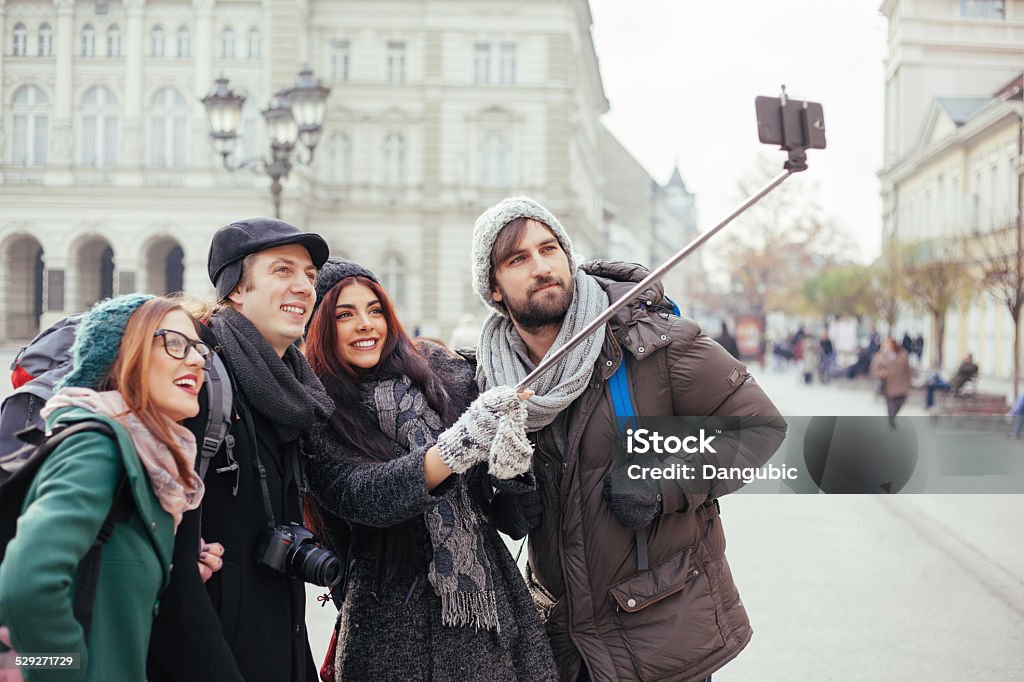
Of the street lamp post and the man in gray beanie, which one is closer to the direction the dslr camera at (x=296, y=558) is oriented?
the man in gray beanie

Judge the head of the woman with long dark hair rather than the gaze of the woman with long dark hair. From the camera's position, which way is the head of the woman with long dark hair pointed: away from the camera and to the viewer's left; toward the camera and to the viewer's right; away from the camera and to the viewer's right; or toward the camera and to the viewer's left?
toward the camera and to the viewer's right

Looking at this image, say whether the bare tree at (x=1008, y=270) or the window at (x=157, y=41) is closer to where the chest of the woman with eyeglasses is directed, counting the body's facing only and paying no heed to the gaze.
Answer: the bare tree

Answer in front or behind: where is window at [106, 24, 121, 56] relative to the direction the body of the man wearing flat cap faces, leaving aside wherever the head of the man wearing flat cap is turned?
behind

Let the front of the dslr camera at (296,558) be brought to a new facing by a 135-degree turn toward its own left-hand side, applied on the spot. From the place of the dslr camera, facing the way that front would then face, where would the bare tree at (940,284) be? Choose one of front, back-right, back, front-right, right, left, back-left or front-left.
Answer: front-right

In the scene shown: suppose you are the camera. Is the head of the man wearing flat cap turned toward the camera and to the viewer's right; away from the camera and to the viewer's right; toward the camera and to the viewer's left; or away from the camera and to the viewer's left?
toward the camera and to the viewer's right

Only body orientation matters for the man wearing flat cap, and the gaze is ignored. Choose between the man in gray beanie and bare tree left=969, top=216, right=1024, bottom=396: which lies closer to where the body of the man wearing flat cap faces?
the man in gray beanie

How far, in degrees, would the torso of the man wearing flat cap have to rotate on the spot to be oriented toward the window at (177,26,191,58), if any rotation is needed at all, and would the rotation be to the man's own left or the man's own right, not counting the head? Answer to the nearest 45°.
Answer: approximately 135° to the man's own left

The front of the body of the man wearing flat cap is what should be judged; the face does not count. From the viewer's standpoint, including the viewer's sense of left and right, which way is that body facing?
facing the viewer and to the right of the viewer

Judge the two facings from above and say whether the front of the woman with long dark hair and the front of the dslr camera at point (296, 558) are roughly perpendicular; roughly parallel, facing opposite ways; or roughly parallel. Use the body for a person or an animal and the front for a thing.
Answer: roughly parallel

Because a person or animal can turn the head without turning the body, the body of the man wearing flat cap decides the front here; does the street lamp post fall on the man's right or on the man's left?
on the man's left

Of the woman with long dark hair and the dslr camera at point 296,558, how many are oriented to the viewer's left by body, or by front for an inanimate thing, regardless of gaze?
0

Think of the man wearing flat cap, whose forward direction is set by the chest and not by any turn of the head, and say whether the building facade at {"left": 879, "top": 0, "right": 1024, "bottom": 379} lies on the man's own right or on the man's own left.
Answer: on the man's own left

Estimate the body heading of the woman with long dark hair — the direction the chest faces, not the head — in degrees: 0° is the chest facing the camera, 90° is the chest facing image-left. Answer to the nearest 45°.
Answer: approximately 315°

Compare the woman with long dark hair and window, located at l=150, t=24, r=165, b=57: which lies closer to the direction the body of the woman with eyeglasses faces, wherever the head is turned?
the woman with long dark hair

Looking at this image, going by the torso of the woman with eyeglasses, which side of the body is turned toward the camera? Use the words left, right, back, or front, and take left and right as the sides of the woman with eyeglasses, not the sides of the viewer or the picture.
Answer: right

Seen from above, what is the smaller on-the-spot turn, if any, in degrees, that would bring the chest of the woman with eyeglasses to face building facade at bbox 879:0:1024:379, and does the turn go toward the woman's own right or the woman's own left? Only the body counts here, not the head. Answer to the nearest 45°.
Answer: approximately 45° to the woman's own left
